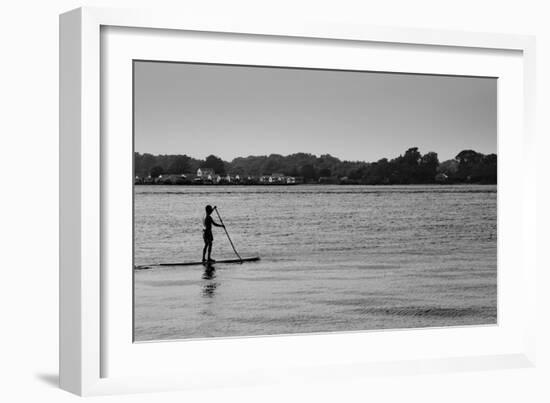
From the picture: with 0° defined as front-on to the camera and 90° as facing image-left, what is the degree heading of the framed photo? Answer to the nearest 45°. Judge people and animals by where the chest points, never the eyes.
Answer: approximately 315°
